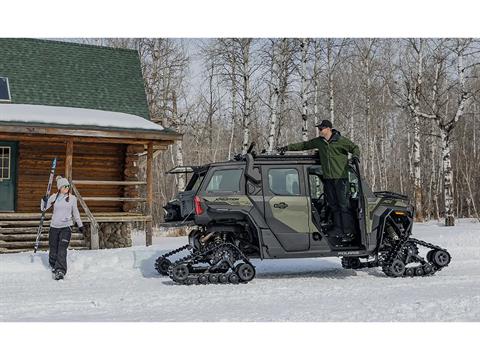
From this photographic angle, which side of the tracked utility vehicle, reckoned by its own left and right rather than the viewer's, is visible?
right

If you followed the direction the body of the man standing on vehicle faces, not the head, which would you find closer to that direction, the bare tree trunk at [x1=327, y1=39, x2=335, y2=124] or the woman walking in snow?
the woman walking in snow

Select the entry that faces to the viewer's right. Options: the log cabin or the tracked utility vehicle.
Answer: the tracked utility vehicle

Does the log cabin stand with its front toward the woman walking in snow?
yes

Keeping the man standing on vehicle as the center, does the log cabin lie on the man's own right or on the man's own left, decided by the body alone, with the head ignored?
on the man's own right

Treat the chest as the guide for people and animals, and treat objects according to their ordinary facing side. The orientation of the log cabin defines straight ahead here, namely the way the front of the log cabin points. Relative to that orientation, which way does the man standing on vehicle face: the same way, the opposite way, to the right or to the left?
to the right

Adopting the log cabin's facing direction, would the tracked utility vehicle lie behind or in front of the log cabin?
in front

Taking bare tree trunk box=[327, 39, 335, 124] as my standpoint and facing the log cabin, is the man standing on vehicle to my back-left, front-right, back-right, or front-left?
front-left

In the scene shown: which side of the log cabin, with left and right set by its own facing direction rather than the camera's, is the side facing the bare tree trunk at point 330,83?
left

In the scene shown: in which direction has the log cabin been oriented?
toward the camera

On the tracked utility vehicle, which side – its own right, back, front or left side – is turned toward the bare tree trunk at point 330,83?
left

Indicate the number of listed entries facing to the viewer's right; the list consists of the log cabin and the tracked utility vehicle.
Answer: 1

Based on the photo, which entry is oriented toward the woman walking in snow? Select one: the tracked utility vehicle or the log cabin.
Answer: the log cabin

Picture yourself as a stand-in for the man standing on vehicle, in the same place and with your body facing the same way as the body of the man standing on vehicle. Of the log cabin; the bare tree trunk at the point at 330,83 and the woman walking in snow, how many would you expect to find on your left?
0

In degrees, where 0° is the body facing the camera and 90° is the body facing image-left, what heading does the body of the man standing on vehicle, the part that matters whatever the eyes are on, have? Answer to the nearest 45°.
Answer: approximately 45°

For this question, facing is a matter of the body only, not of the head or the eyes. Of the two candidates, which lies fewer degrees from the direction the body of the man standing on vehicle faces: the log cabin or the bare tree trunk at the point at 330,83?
the log cabin
